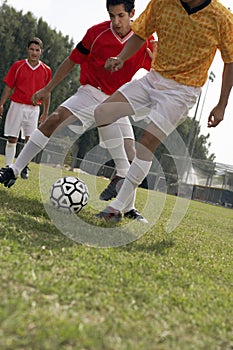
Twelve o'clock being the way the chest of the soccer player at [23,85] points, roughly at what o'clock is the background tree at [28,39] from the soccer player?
The background tree is roughly at 6 o'clock from the soccer player.

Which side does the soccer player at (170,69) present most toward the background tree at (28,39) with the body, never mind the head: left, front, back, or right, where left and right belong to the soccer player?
right

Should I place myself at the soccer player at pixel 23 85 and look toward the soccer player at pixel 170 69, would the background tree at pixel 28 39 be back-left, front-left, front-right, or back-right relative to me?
back-left
